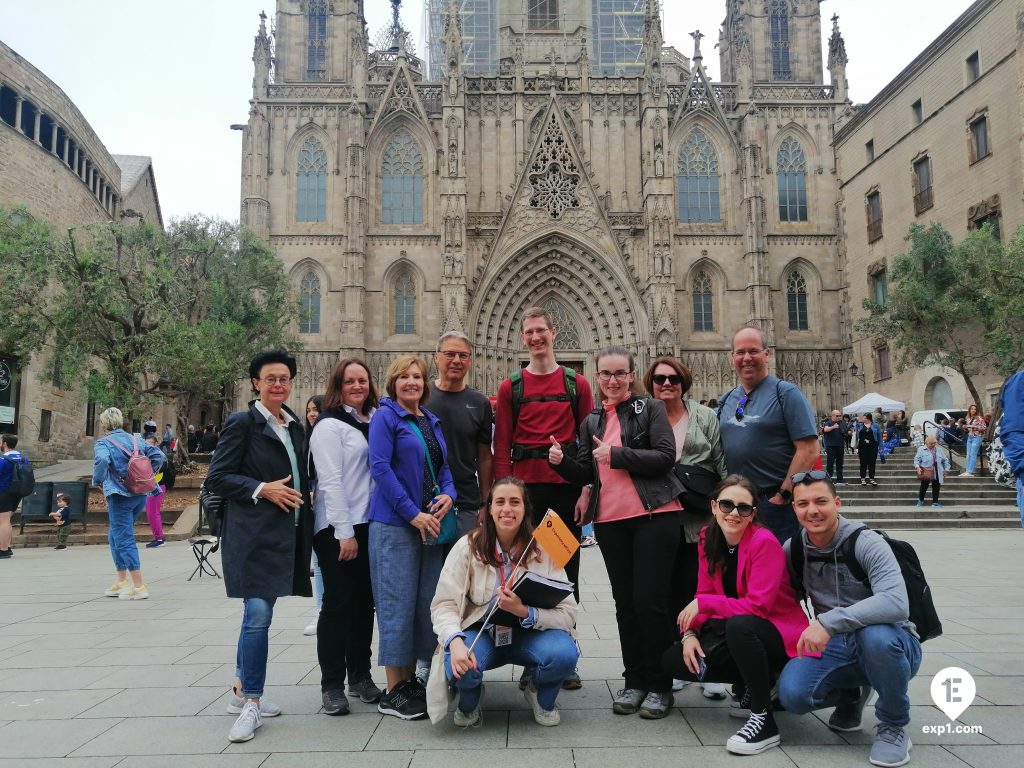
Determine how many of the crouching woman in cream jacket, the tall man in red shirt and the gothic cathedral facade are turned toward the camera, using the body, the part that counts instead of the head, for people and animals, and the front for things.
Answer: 3

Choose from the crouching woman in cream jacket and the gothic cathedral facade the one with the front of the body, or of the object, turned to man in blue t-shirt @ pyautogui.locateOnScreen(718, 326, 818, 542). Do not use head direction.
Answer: the gothic cathedral facade

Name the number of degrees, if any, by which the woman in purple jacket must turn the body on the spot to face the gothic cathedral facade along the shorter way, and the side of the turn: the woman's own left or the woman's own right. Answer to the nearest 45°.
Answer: approximately 135° to the woman's own left

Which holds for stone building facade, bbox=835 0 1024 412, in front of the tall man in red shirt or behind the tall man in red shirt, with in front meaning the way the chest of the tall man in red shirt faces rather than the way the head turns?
behind

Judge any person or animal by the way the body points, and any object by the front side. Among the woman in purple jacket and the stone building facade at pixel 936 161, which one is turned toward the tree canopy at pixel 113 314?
the stone building facade

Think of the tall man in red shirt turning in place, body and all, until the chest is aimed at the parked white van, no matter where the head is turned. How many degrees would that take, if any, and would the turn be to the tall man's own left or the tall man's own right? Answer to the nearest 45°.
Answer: approximately 135° to the tall man's own left

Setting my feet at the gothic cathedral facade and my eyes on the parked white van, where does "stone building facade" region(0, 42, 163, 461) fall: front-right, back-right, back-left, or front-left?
back-right

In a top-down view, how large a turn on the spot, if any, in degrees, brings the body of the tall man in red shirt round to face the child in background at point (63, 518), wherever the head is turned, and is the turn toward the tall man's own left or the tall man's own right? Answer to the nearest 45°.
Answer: approximately 135° to the tall man's own right

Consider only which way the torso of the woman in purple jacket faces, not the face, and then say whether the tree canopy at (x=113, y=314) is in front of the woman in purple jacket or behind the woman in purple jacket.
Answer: behind

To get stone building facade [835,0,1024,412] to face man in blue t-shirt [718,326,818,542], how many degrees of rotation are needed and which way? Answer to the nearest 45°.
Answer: approximately 45° to its left

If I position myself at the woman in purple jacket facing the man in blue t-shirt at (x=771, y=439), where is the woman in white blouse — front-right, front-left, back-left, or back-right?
back-left

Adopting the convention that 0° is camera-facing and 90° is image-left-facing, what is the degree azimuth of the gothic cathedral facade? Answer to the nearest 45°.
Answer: approximately 0°

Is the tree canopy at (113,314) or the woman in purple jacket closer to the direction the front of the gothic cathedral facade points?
the woman in purple jacket
